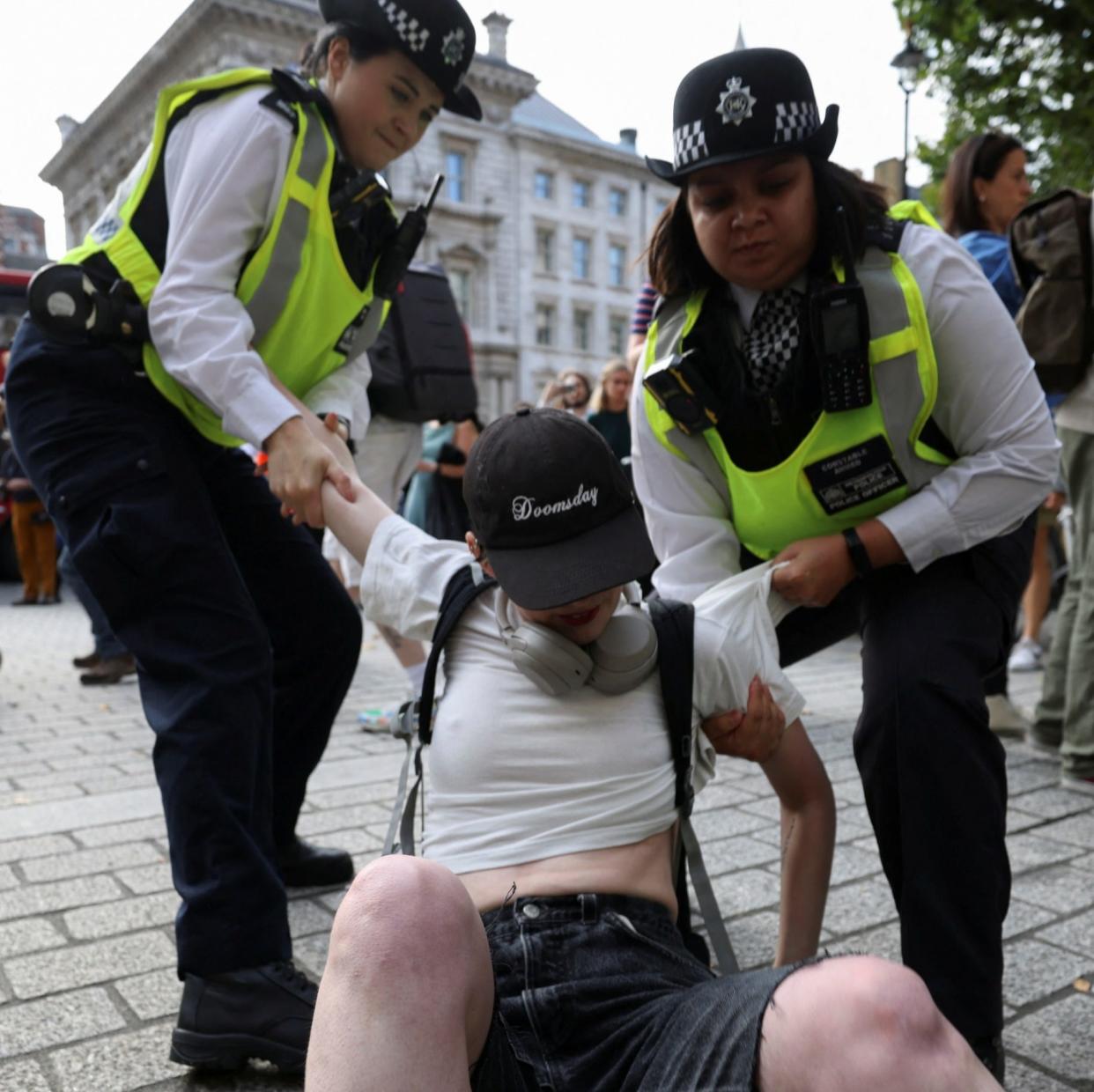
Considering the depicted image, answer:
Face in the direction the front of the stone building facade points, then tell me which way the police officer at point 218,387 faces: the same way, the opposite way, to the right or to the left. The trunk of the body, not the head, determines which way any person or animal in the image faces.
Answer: to the left

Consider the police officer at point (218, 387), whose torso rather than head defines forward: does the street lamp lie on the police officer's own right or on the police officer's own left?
on the police officer's own left
